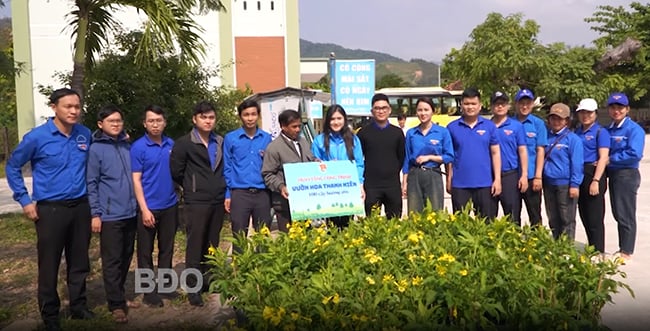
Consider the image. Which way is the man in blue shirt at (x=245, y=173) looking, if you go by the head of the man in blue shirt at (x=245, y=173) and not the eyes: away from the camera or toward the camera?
toward the camera

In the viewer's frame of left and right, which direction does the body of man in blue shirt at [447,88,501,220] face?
facing the viewer

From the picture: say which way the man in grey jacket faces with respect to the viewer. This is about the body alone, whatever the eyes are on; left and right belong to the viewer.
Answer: facing the viewer and to the right of the viewer

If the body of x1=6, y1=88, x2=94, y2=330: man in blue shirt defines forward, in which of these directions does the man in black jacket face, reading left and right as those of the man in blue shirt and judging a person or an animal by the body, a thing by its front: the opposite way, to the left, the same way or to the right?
the same way

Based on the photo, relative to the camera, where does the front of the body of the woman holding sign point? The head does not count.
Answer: toward the camera

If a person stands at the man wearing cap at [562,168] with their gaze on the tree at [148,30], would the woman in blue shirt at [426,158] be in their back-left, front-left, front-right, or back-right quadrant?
front-left

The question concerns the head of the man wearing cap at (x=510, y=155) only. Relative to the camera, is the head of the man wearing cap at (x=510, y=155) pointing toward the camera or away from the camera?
toward the camera

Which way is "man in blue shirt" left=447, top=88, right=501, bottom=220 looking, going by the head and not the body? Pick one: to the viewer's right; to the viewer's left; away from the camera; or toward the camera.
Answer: toward the camera

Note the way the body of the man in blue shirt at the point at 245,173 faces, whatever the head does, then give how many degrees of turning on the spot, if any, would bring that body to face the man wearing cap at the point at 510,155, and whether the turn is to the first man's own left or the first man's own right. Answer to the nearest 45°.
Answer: approximately 90° to the first man's own left

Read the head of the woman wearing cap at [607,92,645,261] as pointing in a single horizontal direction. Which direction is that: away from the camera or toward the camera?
toward the camera

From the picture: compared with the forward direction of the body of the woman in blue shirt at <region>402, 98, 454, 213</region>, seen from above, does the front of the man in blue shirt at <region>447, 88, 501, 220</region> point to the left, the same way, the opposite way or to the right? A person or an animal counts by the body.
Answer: the same way

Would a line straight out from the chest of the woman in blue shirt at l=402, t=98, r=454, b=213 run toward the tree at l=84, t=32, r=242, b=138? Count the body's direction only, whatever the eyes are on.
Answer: no

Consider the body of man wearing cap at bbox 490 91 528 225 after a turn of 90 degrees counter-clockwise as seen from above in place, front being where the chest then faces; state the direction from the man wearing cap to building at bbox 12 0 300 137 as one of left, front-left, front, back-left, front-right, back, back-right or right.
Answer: back

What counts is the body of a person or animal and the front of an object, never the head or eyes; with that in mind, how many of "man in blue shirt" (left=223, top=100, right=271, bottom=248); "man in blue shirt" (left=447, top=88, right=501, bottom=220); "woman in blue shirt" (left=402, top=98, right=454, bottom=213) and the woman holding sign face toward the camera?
4

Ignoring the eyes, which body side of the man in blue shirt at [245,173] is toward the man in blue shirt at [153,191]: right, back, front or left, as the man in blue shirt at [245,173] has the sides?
right

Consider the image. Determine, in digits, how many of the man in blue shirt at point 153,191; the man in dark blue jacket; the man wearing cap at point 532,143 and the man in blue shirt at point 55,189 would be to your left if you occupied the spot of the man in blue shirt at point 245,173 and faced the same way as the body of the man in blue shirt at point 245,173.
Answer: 1

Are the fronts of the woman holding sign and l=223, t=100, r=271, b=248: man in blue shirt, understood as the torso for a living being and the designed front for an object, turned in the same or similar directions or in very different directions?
same or similar directions
